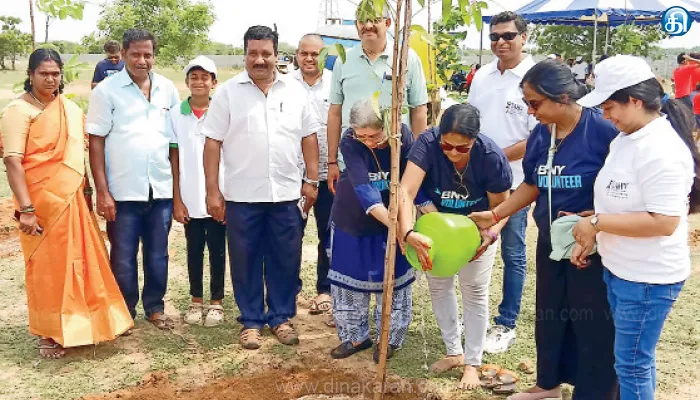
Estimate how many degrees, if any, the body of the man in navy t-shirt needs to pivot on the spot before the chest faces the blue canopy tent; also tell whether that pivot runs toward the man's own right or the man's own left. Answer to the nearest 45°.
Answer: approximately 90° to the man's own left

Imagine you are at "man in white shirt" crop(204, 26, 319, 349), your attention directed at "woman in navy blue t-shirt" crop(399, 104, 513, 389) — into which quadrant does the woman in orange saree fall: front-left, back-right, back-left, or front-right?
back-right

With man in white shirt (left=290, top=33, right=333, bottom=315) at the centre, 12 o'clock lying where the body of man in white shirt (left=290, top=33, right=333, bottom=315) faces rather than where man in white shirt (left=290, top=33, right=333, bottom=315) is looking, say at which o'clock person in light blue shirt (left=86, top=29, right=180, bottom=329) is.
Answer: person in light blue shirt (left=86, top=29, right=180, bottom=329) is roughly at 2 o'clock from man in white shirt (left=290, top=33, right=333, bottom=315).

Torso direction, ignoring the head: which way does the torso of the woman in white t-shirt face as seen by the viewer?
to the viewer's left

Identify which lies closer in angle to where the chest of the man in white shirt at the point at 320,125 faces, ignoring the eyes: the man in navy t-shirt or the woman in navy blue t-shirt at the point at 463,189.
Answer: the woman in navy blue t-shirt
